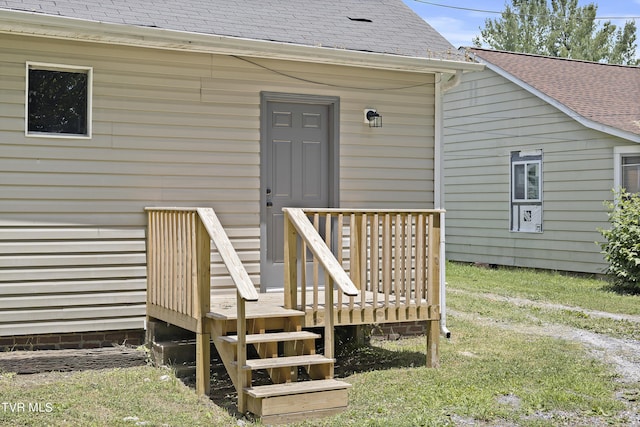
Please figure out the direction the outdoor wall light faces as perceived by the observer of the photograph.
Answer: facing the viewer and to the right of the viewer

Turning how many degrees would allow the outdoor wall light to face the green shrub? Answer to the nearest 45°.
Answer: approximately 90° to its left

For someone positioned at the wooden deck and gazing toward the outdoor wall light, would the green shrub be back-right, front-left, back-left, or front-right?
front-right
